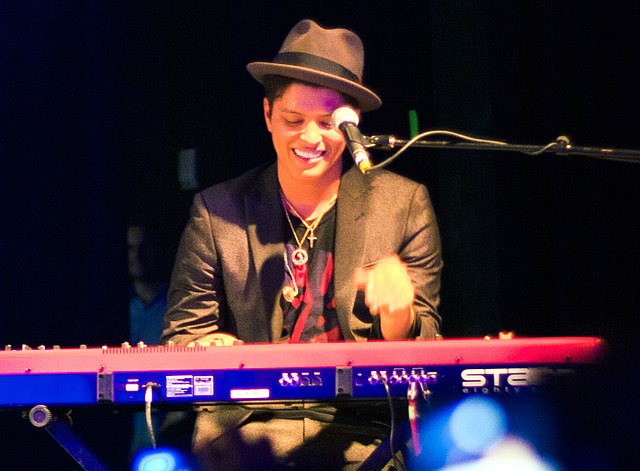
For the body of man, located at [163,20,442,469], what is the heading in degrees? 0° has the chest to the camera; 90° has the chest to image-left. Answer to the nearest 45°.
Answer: approximately 0°

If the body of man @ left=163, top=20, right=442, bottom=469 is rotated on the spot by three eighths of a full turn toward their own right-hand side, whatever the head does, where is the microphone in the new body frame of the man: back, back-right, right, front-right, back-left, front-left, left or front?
back-left

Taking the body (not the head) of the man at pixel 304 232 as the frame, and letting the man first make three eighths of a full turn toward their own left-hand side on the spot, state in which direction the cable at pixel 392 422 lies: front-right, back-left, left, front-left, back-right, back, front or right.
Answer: back-right
